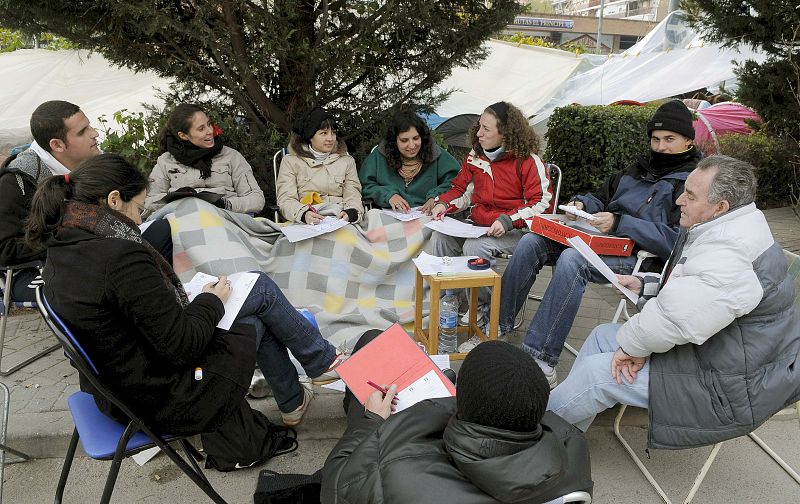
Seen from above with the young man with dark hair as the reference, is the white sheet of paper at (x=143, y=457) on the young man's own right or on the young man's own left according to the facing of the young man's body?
on the young man's own right

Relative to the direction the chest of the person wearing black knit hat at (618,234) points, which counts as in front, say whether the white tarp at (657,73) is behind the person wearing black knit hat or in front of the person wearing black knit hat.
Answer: behind

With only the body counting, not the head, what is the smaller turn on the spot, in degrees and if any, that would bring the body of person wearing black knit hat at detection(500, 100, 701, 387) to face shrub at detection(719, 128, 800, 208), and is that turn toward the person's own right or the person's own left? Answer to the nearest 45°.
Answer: approximately 135° to the person's own right

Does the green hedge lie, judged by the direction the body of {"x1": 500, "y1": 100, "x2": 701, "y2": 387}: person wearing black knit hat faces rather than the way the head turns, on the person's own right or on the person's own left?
on the person's own right

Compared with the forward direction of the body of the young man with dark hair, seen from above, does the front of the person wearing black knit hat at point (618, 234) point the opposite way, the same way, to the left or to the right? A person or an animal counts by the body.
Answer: the opposite way

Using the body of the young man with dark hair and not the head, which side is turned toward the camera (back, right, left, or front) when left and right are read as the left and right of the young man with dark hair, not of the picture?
right

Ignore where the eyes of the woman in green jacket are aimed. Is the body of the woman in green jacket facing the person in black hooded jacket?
yes

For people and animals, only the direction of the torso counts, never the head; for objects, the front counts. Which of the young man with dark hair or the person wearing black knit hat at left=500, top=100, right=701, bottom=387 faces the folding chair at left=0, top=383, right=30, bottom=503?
the person wearing black knit hat

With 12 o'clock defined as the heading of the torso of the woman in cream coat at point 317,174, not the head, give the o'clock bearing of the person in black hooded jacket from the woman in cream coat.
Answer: The person in black hooded jacket is roughly at 12 o'clock from the woman in cream coat.

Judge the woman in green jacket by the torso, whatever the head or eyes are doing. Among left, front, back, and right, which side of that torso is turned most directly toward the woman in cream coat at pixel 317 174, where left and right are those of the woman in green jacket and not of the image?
right

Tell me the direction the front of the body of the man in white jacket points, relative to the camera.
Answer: to the viewer's left
